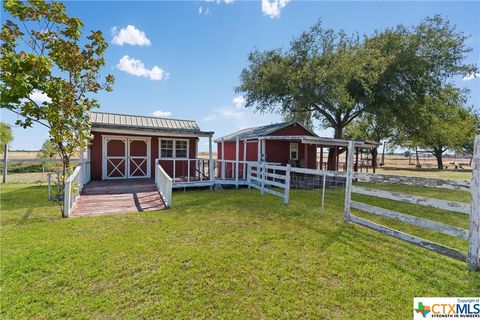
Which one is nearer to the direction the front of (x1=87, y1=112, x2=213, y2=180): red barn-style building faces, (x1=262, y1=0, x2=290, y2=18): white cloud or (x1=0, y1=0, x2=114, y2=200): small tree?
the small tree

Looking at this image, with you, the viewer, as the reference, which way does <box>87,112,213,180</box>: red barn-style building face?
facing the viewer

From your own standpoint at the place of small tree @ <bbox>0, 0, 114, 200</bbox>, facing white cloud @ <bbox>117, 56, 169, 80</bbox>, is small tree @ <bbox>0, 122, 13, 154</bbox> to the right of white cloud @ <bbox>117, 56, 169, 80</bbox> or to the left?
left

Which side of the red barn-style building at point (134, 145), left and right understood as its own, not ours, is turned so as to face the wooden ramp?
front

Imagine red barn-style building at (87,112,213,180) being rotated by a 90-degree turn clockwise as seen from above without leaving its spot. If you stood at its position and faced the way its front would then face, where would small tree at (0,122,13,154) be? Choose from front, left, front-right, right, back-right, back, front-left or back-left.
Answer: front-right
